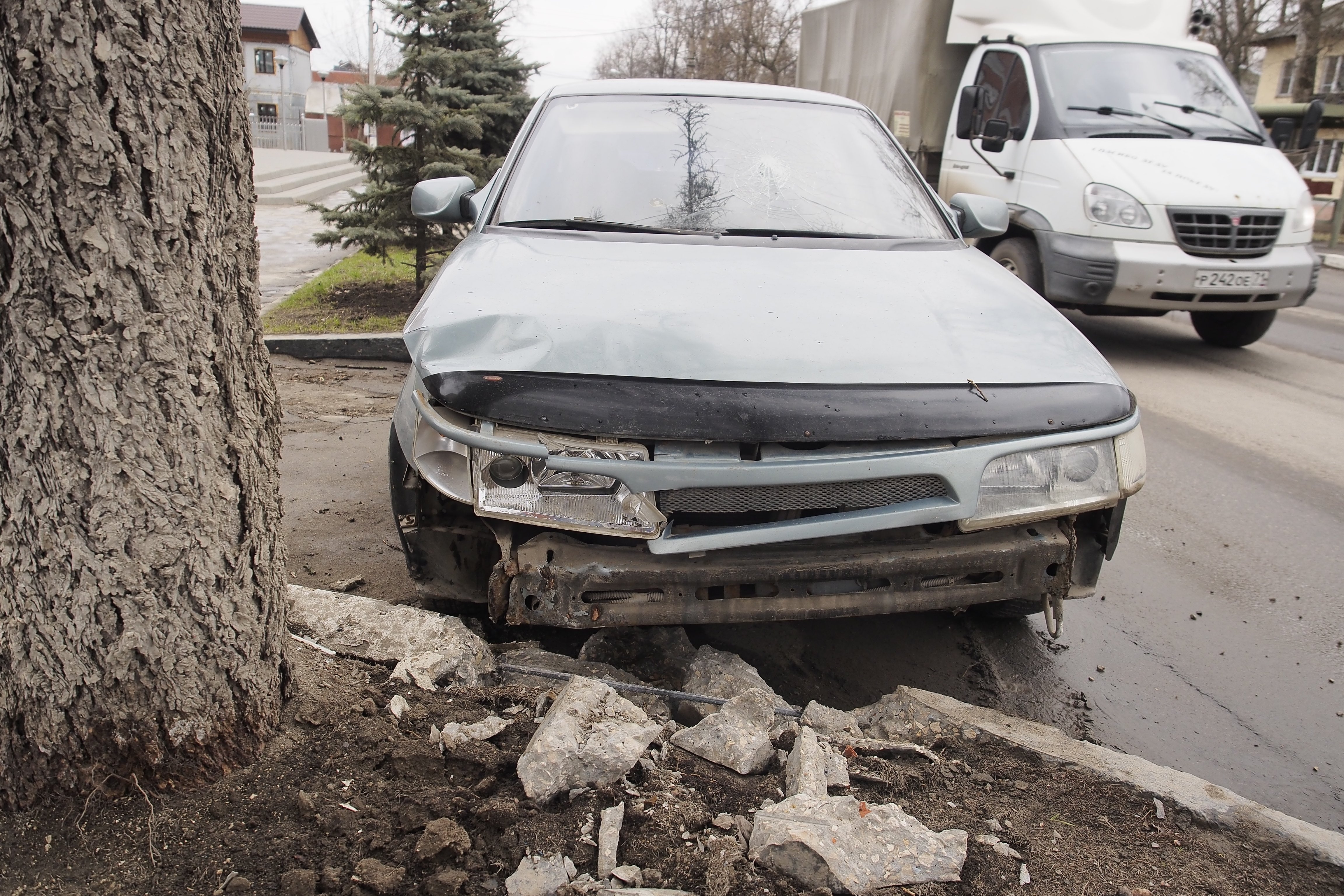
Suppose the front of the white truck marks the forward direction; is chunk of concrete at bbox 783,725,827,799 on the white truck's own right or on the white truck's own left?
on the white truck's own right

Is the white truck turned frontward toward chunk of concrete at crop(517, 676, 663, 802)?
no

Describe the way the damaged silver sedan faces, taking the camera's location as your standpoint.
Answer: facing the viewer

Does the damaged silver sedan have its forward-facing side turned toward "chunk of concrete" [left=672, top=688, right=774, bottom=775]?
yes

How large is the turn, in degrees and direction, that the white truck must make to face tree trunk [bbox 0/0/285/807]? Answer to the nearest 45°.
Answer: approximately 45° to its right

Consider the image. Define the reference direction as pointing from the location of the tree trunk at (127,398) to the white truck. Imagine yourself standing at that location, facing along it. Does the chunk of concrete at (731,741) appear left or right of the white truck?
right

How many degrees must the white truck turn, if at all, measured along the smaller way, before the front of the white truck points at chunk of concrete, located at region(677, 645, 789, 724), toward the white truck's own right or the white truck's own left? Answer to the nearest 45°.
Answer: approximately 45° to the white truck's own right

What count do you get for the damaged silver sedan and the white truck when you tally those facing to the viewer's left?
0

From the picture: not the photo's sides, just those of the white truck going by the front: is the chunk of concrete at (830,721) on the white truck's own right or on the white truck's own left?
on the white truck's own right

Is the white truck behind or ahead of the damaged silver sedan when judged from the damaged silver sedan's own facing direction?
behind

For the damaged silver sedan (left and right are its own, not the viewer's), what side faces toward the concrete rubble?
front

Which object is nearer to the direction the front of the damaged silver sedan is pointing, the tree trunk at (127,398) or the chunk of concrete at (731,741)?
the chunk of concrete

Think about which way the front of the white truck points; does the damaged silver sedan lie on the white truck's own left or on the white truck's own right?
on the white truck's own right

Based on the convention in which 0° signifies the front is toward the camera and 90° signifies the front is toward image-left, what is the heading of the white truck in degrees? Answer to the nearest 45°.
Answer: approximately 315°

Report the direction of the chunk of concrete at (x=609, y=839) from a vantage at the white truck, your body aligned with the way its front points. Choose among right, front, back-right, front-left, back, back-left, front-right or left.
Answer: front-right
